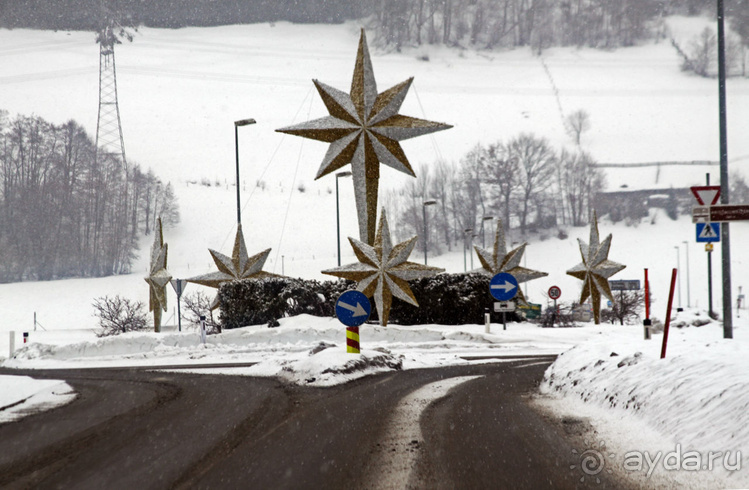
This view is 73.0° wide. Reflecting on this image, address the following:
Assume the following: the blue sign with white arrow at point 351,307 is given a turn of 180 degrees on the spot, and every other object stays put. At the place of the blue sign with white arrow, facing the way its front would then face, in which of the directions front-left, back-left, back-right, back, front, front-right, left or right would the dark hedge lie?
front

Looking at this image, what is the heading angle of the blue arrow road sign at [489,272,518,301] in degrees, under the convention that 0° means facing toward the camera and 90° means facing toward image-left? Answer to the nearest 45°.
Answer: approximately 0°

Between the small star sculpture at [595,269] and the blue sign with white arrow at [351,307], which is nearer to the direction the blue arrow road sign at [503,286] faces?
the blue sign with white arrow

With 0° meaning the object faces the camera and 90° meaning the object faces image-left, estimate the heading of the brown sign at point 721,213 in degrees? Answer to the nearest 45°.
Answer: approximately 0°

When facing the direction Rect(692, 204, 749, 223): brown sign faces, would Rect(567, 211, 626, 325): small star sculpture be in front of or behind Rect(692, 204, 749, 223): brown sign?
behind
